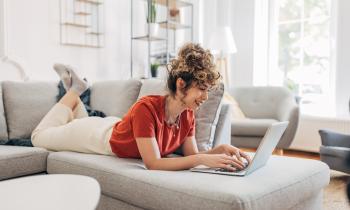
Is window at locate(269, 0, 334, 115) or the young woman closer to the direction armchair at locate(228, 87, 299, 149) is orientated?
the young woman

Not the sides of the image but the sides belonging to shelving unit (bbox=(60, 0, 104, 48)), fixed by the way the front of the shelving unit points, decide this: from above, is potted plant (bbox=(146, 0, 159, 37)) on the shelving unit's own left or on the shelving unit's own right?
on the shelving unit's own left

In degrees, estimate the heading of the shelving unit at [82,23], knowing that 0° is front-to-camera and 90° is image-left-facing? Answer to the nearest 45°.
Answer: approximately 0°

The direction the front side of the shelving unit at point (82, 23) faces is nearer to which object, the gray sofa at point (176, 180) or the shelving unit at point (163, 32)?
the gray sofa
